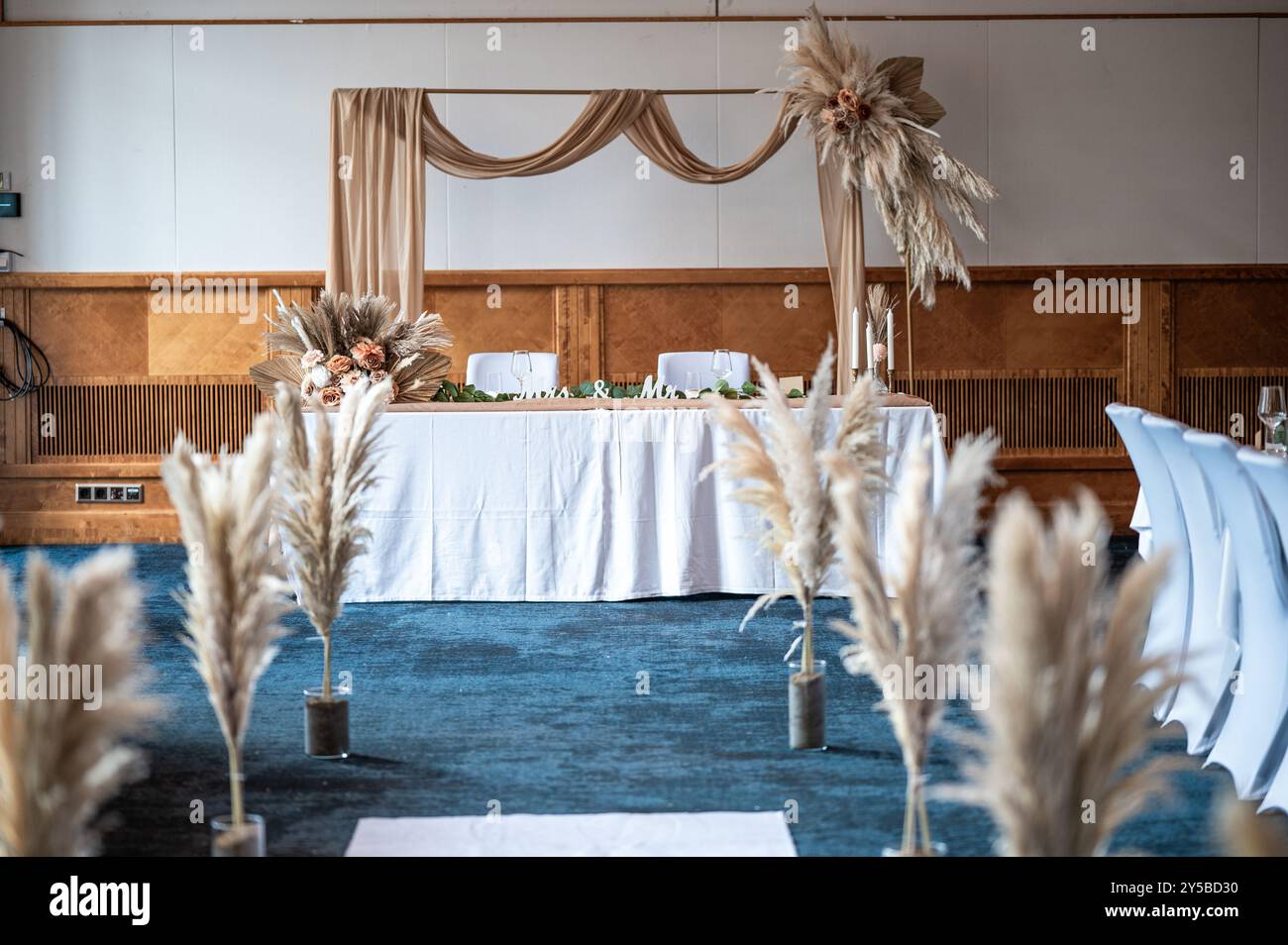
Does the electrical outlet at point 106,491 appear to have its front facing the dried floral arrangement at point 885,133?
no

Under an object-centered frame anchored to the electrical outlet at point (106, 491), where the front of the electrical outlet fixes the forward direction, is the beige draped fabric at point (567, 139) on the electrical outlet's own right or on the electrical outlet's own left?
on the electrical outlet's own left

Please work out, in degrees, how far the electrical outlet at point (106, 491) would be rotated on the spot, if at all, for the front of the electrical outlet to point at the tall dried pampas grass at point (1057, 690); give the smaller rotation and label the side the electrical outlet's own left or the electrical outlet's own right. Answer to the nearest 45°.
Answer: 0° — it already faces it

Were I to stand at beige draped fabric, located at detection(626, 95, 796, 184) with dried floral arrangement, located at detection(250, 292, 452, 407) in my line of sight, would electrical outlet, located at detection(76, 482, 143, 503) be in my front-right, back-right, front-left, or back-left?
front-right

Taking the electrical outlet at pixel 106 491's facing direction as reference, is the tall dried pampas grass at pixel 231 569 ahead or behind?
ahead

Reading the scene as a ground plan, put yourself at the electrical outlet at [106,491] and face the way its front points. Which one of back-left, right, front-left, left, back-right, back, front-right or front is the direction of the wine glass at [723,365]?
front-left

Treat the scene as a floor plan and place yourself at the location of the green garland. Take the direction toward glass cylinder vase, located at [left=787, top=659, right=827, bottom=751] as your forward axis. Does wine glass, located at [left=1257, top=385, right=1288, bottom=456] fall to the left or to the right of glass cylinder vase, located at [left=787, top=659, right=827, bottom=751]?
left

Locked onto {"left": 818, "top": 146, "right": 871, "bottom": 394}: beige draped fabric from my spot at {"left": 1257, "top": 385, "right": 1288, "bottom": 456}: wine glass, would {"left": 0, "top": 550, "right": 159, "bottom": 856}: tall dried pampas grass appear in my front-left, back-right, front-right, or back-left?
back-left

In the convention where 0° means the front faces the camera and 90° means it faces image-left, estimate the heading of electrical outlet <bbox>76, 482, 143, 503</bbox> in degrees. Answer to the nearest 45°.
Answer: approximately 0°

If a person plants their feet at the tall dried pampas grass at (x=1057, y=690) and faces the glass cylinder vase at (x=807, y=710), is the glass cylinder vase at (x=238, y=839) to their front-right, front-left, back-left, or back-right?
front-left

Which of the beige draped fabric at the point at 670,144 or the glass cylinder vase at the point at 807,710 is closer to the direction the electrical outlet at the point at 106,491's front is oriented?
the glass cylinder vase

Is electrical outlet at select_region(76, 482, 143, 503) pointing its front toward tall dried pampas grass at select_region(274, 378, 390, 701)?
yes
